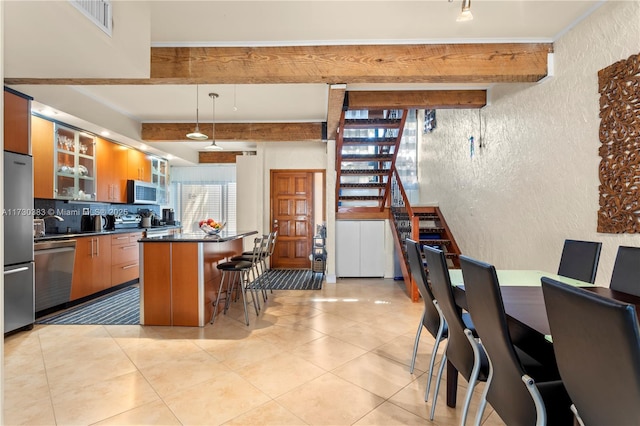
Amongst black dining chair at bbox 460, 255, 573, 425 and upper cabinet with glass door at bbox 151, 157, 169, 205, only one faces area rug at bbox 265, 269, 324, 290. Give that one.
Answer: the upper cabinet with glass door

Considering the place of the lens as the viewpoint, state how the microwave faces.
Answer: facing the viewer and to the right of the viewer

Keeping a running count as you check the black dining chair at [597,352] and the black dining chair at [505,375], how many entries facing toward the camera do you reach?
0

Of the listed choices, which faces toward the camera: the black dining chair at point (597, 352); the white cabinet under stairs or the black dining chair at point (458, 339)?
the white cabinet under stairs

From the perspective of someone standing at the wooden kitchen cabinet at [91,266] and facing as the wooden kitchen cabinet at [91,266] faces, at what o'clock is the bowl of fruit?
The bowl of fruit is roughly at 12 o'clock from the wooden kitchen cabinet.

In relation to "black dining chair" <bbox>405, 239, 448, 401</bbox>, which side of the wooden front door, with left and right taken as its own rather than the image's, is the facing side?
front

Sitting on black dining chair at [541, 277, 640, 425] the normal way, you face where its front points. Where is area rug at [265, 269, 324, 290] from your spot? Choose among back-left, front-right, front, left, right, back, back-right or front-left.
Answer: left

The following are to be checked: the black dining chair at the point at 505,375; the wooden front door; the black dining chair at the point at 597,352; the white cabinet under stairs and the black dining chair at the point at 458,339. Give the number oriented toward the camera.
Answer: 2

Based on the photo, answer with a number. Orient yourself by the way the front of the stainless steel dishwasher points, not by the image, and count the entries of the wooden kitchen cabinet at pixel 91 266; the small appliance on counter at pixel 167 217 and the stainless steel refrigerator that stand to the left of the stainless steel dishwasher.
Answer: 2

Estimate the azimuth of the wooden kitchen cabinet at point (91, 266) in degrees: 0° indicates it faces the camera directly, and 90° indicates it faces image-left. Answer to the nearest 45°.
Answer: approximately 315°

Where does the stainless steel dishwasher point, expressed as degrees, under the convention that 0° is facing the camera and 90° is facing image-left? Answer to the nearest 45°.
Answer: approximately 315°

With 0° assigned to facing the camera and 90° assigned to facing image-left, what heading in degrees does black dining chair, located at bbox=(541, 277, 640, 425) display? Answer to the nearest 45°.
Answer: approximately 225°

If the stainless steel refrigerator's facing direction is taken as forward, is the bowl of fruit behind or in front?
in front

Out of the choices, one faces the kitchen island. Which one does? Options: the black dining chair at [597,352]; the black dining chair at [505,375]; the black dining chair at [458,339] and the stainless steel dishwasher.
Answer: the stainless steel dishwasher

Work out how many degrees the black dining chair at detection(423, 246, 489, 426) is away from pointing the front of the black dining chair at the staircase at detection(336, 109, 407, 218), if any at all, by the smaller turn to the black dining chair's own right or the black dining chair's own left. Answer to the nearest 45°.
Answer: approximately 45° to the black dining chair's own left

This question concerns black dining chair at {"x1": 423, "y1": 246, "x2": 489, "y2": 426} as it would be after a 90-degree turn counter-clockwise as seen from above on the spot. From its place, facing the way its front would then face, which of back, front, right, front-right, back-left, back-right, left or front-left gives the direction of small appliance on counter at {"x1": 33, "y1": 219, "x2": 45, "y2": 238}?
front-left

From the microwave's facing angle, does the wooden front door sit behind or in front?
in front
